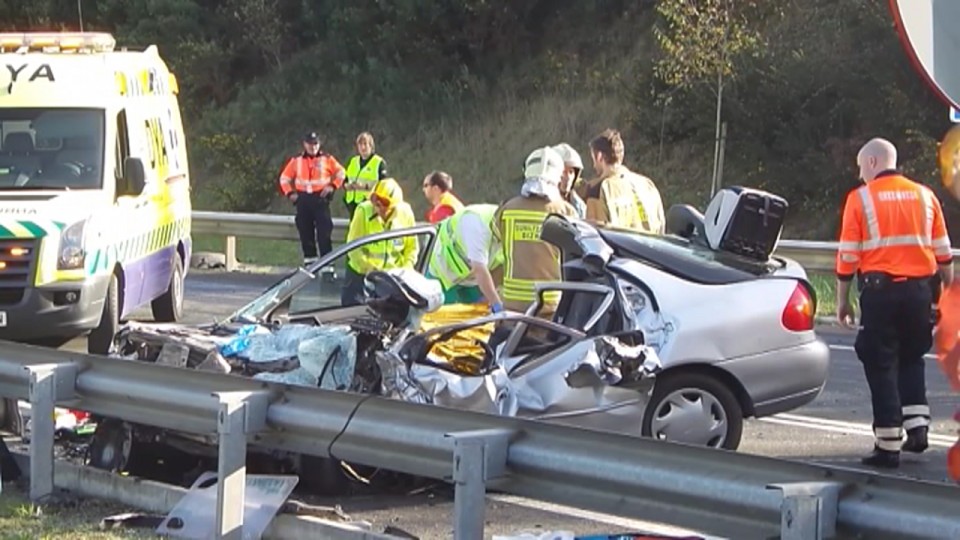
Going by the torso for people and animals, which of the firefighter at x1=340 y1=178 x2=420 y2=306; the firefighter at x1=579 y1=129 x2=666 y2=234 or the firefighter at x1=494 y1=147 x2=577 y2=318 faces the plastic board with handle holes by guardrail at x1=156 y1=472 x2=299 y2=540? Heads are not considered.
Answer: the firefighter at x1=340 y1=178 x2=420 y2=306

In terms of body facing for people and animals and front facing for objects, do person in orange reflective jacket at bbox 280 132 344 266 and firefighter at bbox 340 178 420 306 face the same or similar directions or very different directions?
same or similar directions

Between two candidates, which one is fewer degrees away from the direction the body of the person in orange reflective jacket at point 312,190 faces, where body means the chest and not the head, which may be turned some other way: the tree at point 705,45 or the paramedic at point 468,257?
the paramedic

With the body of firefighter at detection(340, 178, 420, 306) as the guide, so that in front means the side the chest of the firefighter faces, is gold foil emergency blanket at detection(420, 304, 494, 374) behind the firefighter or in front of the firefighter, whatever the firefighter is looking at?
in front

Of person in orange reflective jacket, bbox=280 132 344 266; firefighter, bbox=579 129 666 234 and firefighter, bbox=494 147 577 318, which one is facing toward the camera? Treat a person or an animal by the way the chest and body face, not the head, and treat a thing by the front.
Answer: the person in orange reflective jacket

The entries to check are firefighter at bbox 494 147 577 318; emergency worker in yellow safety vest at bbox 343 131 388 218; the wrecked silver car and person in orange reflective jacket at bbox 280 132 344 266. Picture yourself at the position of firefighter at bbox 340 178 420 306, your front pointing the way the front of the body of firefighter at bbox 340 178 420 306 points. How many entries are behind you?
2

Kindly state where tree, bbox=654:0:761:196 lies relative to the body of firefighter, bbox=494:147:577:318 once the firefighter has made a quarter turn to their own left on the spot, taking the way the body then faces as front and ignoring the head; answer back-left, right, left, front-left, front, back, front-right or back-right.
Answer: right

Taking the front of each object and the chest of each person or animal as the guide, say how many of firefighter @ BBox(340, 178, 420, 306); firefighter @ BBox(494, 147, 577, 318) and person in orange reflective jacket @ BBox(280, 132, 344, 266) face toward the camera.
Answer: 2

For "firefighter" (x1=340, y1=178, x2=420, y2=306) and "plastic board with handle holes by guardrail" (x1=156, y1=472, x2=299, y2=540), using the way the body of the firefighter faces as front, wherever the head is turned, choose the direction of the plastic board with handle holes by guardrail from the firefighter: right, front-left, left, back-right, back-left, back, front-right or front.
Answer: front

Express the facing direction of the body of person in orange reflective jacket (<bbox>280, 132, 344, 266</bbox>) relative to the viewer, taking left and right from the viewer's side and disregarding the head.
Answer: facing the viewer

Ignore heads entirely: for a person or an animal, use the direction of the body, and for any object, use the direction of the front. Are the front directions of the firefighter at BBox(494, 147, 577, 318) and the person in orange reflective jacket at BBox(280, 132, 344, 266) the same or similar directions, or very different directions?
very different directions

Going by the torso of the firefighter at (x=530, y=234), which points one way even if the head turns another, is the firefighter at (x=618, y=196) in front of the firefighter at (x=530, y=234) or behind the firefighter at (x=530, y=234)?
in front

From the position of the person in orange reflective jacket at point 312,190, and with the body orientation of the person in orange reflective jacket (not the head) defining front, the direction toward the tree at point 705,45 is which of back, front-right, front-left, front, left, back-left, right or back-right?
back-left

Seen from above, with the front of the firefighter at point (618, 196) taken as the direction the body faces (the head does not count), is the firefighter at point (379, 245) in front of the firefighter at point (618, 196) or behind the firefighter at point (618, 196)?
in front
